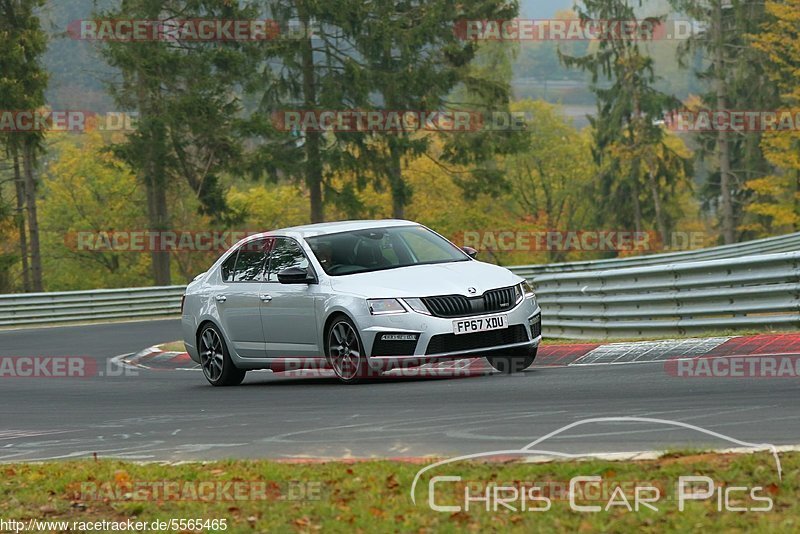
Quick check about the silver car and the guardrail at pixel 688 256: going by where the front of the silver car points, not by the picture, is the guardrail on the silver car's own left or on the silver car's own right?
on the silver car's own left

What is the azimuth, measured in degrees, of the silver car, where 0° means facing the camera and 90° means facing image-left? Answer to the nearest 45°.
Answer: approximately 315°

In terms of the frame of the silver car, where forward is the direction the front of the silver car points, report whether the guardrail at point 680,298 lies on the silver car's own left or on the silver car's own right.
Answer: on the silver car's own left
